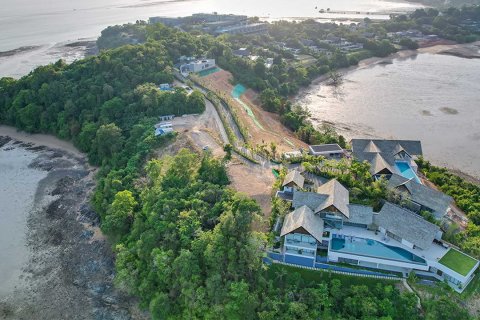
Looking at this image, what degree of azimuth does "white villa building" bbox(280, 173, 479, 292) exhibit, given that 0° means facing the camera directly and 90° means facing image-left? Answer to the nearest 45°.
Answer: approximately 0°

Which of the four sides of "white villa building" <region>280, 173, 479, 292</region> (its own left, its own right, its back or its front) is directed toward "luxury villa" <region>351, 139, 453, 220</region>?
back

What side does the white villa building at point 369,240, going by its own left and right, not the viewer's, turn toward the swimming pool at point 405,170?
back
